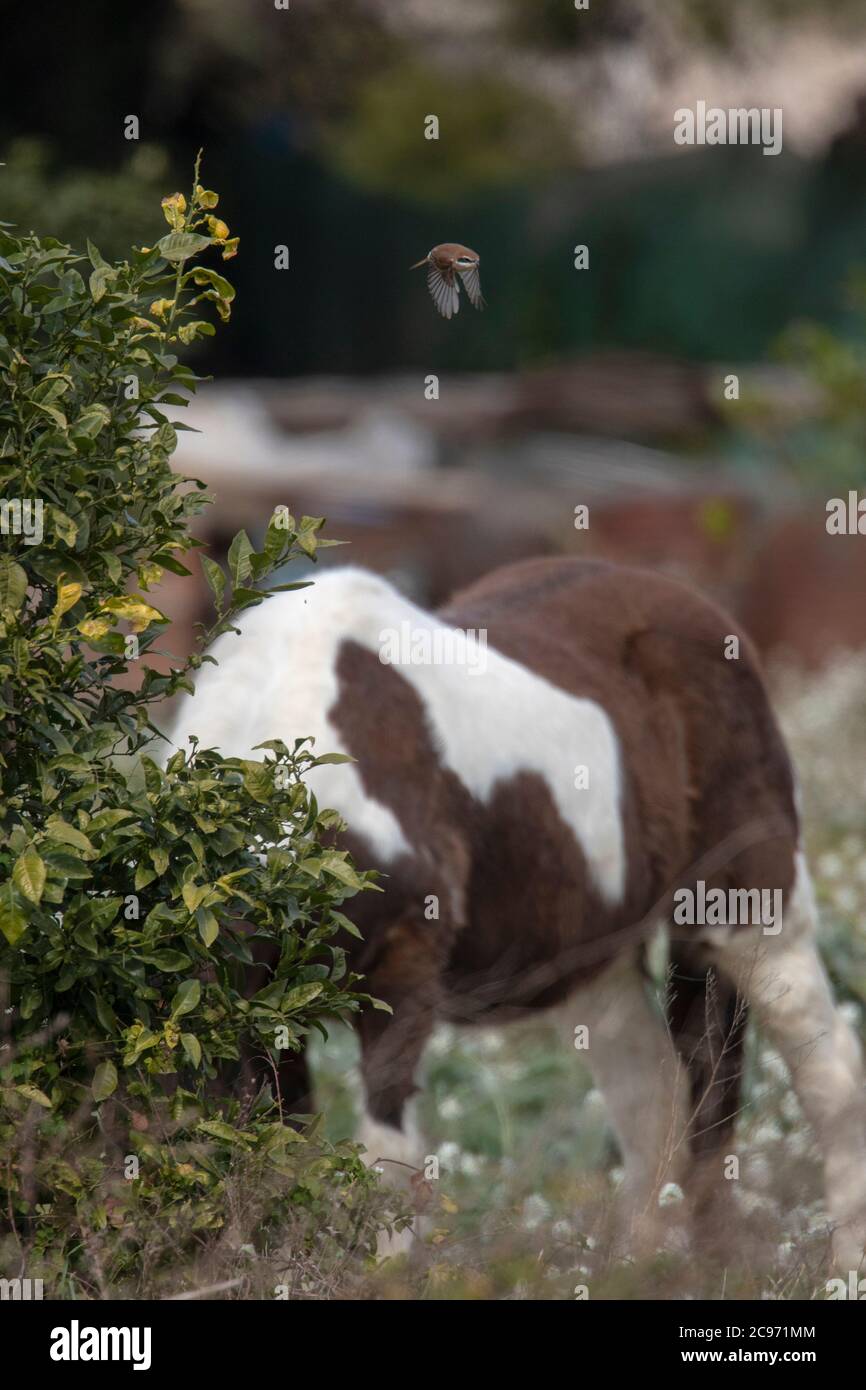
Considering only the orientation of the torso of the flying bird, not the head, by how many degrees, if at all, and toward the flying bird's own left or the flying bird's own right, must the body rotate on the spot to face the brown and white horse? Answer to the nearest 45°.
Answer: approximately 135° to the flying bird's own left
